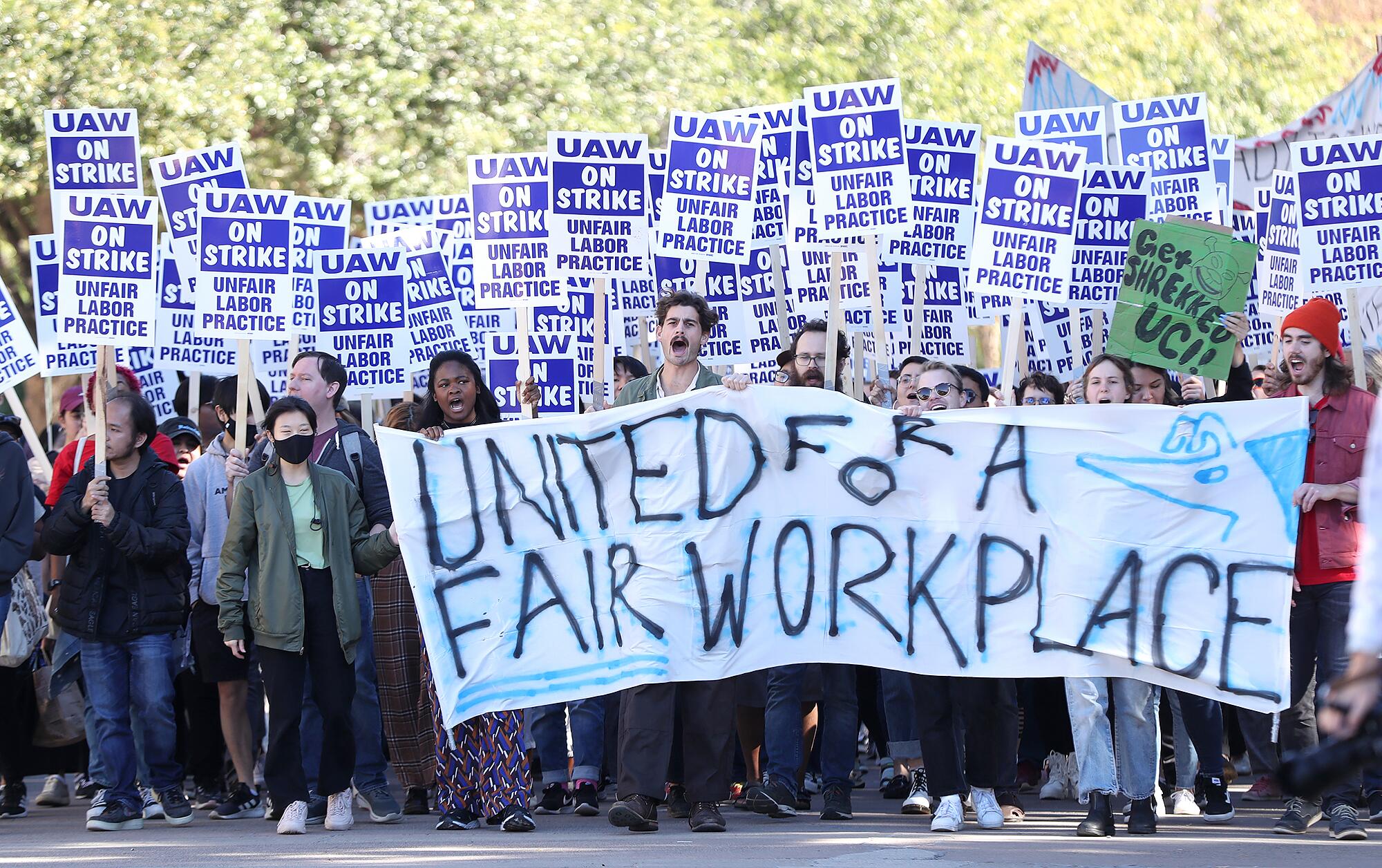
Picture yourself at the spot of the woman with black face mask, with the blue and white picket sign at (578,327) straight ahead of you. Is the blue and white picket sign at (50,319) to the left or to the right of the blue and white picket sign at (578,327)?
left

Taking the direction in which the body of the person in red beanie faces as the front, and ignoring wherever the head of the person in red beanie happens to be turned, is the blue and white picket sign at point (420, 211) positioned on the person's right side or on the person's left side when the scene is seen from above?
on the person's right side

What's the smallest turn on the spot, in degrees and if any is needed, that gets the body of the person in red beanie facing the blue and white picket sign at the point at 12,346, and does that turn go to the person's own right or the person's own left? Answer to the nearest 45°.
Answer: approximately 45° to the person's own right

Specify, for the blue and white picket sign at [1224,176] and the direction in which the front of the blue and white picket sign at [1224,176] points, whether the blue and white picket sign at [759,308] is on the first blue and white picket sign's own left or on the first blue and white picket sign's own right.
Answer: on the first blue and white picket sign's own right

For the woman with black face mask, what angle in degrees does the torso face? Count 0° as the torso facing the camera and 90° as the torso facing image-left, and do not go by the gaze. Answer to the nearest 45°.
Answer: approximately 0°

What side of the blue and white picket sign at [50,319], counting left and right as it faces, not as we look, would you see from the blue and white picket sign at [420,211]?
left
